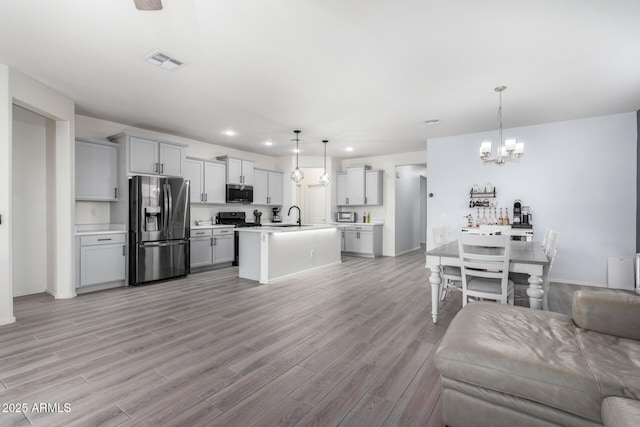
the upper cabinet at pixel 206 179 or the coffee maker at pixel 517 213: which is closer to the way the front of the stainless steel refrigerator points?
the coffee maker

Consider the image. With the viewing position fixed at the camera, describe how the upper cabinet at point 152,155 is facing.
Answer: facing the viewer and to the right of the viewer

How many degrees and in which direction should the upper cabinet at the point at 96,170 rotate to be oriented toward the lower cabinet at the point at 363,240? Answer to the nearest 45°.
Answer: approximately 45° to its left

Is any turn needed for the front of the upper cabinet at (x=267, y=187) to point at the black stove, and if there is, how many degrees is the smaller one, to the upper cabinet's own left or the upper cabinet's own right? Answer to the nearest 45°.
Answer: approximately 90° to the upper cabinet's own right

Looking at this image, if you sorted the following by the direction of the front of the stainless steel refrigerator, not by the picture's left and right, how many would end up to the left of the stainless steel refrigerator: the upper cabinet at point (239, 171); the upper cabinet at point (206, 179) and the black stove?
3

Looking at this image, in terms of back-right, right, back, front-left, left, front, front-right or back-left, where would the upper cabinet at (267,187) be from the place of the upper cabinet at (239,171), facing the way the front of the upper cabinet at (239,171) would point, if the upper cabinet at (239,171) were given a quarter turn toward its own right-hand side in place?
back

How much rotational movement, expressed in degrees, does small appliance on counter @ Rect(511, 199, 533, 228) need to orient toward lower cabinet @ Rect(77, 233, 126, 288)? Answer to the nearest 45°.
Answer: approximately 45° to its right

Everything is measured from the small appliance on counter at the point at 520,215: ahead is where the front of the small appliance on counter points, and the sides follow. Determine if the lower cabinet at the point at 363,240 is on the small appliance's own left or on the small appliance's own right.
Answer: on the small appliance's own right

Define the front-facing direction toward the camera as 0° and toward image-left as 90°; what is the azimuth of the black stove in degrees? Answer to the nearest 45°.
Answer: approximately 315°

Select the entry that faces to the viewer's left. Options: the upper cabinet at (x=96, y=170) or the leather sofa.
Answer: the leather sofa

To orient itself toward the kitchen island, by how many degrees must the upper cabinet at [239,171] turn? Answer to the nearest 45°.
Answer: approximately 45° to its right

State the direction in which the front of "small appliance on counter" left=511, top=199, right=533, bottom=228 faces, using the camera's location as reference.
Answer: facing the viewer

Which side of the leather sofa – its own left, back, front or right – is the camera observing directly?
left

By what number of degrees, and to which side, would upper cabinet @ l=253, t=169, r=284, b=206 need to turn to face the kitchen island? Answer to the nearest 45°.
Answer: approximately 45° to its right

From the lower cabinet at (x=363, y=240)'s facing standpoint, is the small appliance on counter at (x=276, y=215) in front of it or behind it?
in front
